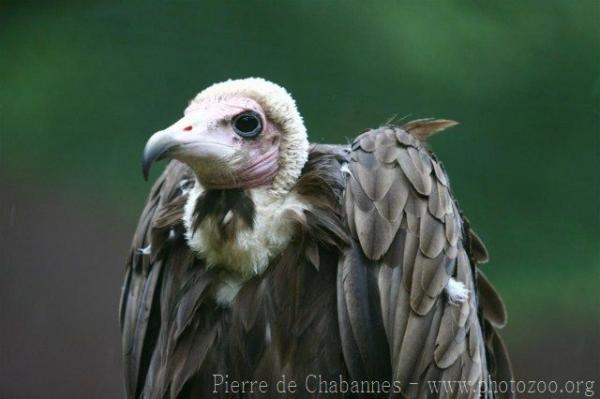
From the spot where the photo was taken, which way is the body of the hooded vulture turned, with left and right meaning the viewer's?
facing the viewer and to the left of the viewer
